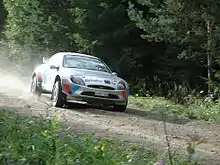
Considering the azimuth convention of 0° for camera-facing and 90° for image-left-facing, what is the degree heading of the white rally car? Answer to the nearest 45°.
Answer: approximately 315°

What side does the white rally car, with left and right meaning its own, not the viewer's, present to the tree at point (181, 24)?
left
